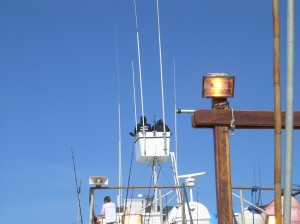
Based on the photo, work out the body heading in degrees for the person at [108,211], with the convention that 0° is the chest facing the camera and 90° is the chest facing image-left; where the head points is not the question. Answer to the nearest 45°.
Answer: approximately 135°

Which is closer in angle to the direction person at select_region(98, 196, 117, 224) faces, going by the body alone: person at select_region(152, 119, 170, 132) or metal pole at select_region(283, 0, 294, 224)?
the person

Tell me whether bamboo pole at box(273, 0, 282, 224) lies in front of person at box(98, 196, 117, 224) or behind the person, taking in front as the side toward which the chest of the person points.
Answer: behind
